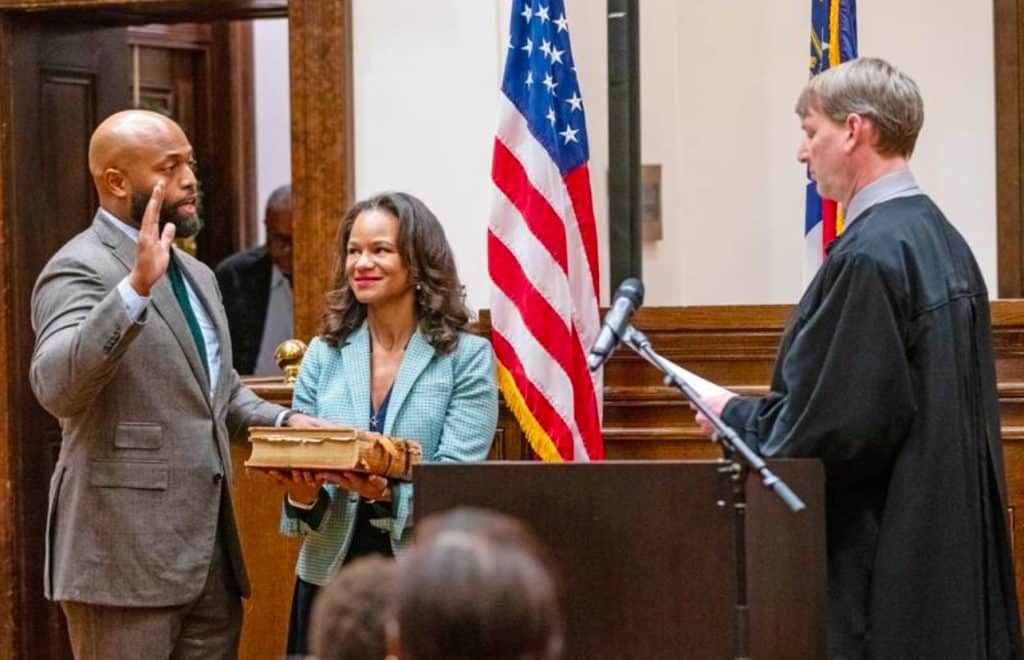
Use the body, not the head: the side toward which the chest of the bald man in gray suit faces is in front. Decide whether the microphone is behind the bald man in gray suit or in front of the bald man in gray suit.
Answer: in front

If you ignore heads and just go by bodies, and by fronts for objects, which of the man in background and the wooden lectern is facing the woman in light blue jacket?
the man in background

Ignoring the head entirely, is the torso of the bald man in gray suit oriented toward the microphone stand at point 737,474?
yes

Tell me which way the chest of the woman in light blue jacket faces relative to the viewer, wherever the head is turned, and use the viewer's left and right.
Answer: facing the viewer and to the left of the viewer

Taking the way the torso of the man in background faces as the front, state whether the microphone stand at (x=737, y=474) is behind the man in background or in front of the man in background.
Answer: in front

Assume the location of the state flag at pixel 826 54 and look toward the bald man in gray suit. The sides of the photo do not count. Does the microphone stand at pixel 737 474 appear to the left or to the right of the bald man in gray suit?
left

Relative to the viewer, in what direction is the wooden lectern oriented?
toward the camera

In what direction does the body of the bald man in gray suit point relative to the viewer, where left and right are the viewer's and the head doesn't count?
facing the viewer and to the right of the viewer

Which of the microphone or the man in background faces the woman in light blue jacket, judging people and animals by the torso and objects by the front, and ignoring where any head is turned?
the man in background
